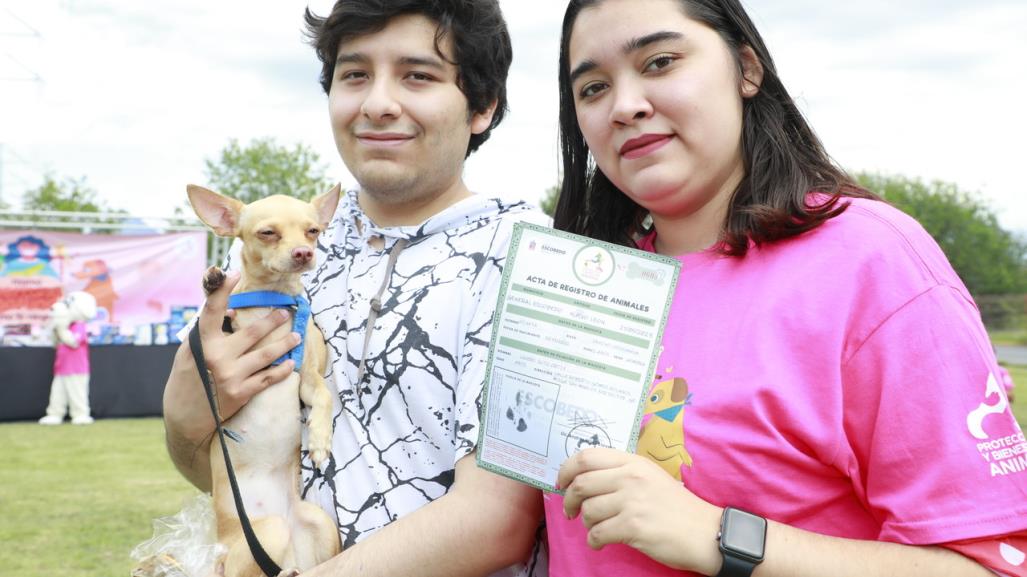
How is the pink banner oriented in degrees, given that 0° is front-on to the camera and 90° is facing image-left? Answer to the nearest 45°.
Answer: approximately 0°

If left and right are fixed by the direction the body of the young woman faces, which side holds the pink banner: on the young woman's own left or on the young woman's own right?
on the young woman's own right

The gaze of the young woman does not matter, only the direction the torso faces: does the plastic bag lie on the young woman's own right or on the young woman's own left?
on the young woman's own right

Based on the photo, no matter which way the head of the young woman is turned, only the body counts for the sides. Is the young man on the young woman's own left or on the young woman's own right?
on the young woman's own right

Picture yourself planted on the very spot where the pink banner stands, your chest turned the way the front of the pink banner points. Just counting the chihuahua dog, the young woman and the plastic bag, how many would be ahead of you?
3

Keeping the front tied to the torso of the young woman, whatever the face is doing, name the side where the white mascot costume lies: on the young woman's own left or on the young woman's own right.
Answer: on the young woman's own right

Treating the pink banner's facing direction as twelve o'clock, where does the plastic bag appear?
The plastic bag is roughly at 12 o'clock from the pink banner.

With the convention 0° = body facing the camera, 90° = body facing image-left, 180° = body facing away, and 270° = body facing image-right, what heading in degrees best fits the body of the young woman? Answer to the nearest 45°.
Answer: approximately 45°

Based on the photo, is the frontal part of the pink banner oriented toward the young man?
yes

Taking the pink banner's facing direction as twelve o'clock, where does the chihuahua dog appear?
The chihuahua dog is roughly at 12 o'clock from the pink banner.
